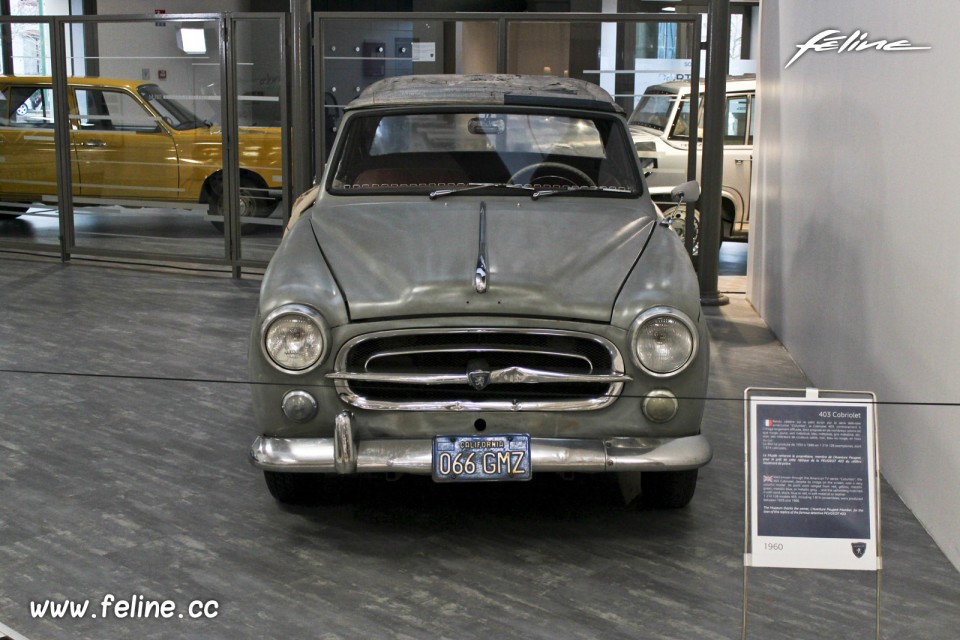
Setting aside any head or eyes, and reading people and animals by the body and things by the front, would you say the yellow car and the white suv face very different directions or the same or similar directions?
very different directions

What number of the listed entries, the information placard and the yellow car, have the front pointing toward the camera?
1

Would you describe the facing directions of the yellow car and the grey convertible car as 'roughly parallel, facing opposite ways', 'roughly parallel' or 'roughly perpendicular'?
roughly perpendicular

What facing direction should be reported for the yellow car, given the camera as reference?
facing to the right of the viewer

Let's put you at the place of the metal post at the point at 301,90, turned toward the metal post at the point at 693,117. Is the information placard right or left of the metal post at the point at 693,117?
right

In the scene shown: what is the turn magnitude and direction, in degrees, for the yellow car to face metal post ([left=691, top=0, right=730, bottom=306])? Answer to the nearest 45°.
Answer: approximately 45° to its right

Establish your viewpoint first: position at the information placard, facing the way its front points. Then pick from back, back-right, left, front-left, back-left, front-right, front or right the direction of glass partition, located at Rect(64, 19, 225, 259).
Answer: back-right

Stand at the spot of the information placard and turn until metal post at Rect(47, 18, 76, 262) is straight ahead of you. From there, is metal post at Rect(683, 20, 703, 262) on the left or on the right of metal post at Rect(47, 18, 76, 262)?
right

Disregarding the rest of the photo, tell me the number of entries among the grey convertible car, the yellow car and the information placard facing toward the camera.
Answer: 2
